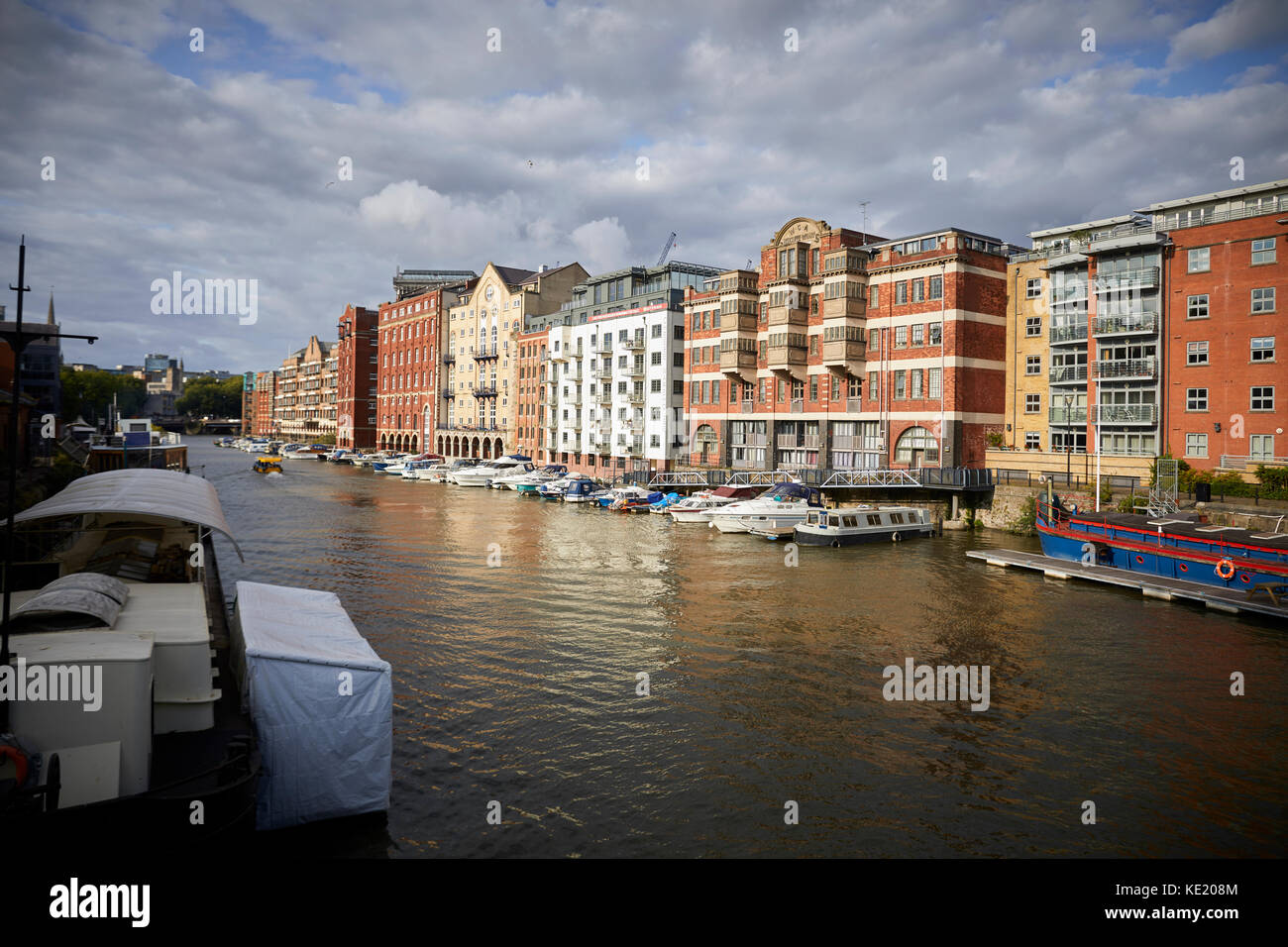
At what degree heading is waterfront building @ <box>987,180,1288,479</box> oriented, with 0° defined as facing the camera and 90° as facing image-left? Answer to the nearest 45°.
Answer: approximately 45°

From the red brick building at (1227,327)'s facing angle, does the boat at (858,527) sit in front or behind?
in front

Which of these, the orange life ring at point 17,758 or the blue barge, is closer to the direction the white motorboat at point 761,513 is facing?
the orange life ring

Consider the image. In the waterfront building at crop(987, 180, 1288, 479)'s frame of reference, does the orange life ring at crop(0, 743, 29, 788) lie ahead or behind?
ahead

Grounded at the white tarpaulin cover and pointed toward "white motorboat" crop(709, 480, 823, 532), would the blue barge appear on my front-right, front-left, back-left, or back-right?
front-right

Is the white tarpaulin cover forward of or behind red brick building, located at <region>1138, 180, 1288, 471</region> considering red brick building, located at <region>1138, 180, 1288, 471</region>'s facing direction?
forward
